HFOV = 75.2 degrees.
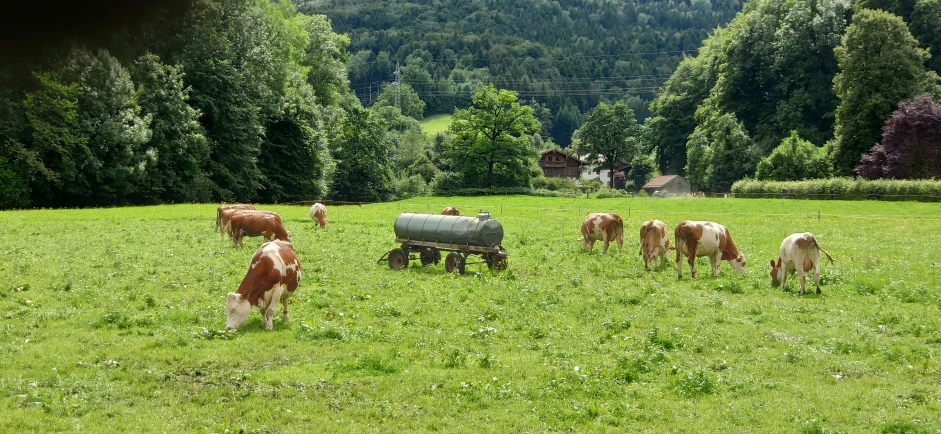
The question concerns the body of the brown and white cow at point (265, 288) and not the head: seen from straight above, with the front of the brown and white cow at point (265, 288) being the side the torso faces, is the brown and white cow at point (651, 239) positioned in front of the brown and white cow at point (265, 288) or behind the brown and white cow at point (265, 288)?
behind

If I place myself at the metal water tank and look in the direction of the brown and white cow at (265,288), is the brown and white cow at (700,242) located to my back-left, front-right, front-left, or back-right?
back-left

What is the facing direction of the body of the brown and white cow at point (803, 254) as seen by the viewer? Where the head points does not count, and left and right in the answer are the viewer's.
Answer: facing away from the viewer and to the left of the viewer

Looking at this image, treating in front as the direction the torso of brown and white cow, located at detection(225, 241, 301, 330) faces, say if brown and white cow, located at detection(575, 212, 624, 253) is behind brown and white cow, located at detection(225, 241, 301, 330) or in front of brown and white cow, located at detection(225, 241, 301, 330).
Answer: behind

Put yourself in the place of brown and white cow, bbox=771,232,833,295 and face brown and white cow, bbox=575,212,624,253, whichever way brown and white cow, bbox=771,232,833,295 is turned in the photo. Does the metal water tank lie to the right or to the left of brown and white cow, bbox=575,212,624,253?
left

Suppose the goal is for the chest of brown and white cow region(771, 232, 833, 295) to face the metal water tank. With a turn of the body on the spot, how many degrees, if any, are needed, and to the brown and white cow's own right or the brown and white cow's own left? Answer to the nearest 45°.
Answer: approximately 45° to the brown and white cow's own left

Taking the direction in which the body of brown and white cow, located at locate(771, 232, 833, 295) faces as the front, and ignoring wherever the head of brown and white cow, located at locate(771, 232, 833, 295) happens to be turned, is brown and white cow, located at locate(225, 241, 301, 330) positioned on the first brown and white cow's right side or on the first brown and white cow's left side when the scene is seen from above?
on the first brown and white cow's left side

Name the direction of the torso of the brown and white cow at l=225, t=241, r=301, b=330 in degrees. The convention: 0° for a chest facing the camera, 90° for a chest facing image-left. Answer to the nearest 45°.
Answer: approximately 45°
